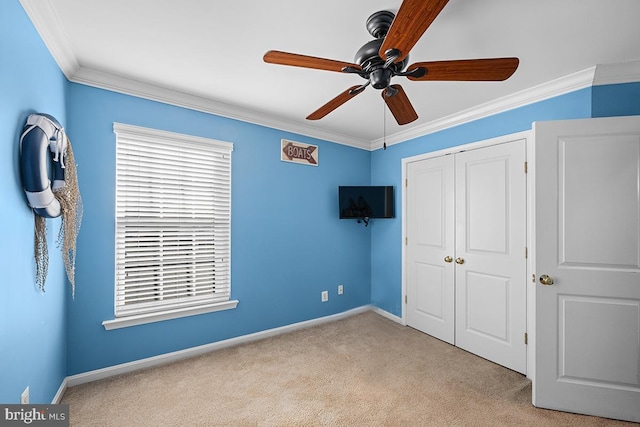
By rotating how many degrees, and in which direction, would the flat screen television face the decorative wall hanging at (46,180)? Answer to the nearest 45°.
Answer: approximately 45° to its right

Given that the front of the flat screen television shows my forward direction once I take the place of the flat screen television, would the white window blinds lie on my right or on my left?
on my right

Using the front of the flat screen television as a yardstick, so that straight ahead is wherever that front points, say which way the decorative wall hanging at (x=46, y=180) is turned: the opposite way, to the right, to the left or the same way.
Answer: to the left

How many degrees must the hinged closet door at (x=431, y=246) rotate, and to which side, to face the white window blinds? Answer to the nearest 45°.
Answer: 0° — it already faces it

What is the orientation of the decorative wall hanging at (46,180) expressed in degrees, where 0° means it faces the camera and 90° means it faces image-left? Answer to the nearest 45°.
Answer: approximately 315°

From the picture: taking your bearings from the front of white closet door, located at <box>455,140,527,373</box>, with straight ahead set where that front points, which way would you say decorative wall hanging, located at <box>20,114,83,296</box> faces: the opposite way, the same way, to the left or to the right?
the opposite way

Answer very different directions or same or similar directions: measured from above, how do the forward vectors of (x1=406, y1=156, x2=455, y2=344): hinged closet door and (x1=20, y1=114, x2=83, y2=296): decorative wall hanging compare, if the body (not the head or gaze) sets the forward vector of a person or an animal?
very different directions

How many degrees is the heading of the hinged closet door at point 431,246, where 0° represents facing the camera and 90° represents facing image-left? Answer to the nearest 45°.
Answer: approximately 45°

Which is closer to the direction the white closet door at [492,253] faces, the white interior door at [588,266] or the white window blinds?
the white window blinds
